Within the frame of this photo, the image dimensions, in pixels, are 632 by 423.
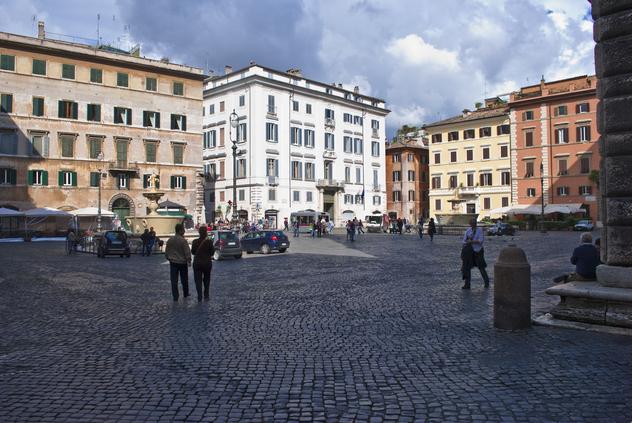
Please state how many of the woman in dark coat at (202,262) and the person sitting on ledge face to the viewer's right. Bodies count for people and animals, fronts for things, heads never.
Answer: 0

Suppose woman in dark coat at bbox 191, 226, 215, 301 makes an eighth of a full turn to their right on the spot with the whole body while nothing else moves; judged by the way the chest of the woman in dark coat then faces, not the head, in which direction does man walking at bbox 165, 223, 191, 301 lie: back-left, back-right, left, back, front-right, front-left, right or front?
back-left

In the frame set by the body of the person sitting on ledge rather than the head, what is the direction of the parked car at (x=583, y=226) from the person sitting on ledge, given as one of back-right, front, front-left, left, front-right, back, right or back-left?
front-right

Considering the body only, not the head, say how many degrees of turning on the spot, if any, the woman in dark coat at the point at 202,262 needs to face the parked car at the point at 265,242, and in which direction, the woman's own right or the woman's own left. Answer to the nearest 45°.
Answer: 0° — they already face it

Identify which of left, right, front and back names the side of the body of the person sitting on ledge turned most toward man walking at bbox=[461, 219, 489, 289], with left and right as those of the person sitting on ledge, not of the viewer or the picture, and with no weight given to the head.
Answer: front

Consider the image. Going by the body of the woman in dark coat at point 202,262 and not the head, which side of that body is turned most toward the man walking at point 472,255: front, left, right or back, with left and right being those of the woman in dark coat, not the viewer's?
right

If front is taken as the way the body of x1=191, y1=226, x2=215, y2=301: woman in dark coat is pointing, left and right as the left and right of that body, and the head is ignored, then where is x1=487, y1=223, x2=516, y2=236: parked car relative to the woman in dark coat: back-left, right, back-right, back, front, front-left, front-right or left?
front-right

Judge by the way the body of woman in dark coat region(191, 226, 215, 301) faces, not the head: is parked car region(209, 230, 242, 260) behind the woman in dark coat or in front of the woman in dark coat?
in front

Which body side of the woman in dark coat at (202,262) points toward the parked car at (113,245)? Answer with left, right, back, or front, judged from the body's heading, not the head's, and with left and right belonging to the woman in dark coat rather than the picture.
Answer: front

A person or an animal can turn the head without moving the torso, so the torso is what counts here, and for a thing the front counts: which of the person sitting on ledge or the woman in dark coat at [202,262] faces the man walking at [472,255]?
the person sitting on ledge

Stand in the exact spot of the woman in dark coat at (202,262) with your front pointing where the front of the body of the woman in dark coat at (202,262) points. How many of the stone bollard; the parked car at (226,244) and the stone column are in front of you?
1

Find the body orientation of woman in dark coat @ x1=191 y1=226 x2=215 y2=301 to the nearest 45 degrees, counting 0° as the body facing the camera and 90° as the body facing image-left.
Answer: approximately 180°
